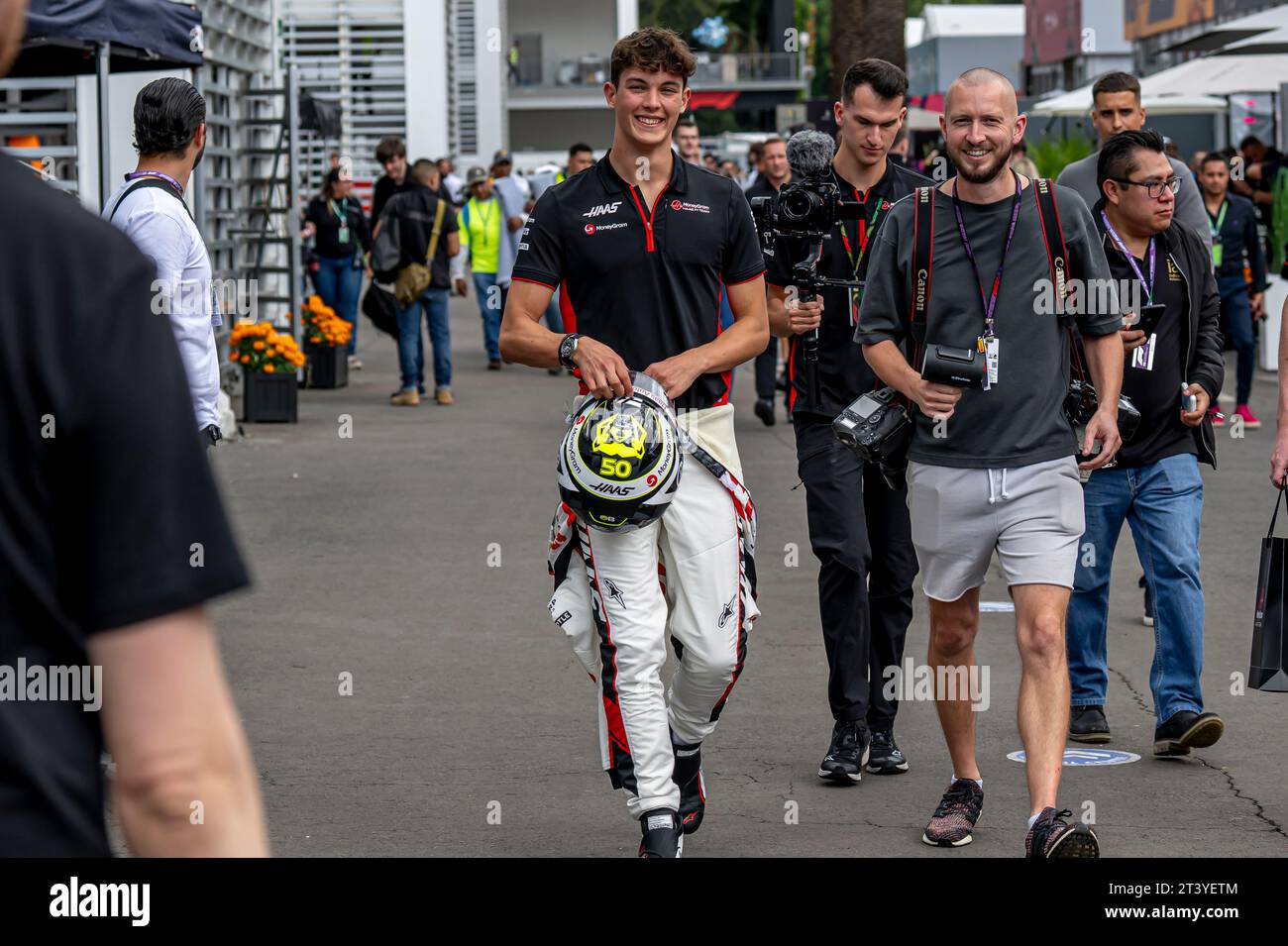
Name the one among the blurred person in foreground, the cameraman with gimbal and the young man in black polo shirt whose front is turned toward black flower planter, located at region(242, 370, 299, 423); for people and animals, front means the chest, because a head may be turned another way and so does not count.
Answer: the blurred person in foreground

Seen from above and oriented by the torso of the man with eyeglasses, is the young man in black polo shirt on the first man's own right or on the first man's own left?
on the first man's own right

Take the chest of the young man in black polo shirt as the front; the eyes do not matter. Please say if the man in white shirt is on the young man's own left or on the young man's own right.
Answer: on the young man's own right

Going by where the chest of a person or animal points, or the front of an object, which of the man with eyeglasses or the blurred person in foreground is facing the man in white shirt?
the blurred person in foreground

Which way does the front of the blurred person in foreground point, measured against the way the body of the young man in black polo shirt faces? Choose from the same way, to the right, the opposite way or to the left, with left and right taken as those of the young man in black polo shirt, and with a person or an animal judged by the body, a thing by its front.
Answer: the opposite way

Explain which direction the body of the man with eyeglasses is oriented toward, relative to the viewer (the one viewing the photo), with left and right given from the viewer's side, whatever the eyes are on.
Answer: facing the viewer and to the right of the viewer

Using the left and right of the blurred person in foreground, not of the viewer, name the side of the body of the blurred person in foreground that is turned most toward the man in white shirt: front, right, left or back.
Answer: front

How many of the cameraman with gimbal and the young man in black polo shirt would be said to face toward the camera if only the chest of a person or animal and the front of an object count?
2

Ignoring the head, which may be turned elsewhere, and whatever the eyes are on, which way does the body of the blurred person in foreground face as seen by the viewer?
away from the camera

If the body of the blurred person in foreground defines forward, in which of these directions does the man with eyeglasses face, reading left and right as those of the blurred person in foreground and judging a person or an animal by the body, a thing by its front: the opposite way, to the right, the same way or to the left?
the opposite way

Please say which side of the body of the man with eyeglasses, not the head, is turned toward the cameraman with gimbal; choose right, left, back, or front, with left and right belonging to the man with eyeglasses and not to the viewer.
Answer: right
